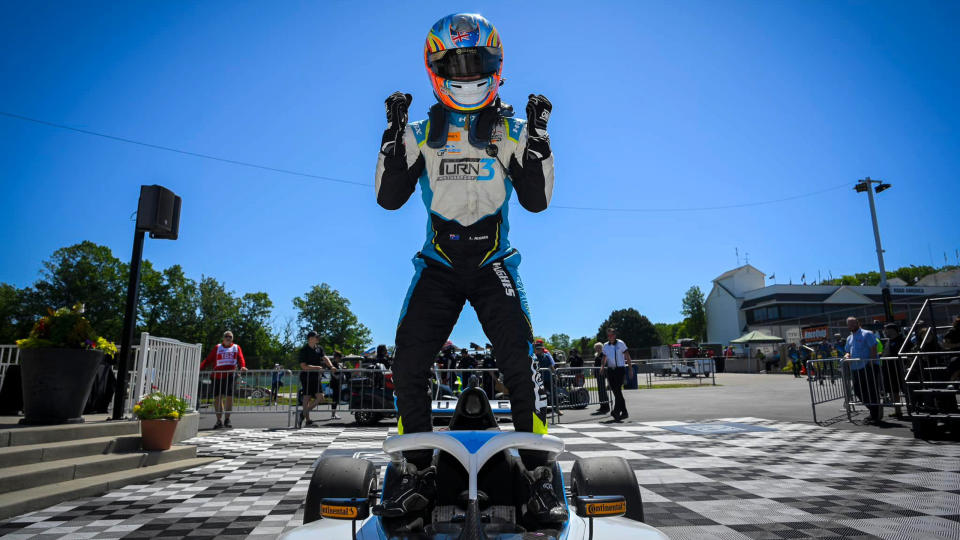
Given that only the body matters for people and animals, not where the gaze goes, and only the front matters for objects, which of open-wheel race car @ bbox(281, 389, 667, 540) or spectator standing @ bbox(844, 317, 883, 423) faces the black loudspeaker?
the spectator standing

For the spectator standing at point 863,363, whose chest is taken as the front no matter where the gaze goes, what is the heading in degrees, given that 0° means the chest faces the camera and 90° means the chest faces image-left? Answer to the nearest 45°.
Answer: approximately 45°

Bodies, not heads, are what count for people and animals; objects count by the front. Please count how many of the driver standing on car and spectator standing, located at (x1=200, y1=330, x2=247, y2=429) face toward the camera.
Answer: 2

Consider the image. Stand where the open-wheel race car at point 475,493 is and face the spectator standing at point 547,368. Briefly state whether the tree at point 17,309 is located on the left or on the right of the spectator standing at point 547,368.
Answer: left

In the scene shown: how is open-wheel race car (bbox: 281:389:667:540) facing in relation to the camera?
toward the camera

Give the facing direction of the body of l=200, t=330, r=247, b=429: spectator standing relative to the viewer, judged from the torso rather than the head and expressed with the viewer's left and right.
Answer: facing the viewer

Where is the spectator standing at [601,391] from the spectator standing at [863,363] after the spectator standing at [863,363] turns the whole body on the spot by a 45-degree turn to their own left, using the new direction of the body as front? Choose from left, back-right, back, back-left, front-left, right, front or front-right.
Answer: right

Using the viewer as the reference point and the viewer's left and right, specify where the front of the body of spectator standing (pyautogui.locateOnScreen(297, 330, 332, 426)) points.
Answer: facing the viewer and to the right of the viewer

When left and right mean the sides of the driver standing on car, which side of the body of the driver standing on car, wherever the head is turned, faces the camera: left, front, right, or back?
front

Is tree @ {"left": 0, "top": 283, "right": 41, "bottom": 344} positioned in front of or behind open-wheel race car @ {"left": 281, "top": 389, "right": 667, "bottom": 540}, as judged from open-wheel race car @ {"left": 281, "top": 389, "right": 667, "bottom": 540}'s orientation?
behind

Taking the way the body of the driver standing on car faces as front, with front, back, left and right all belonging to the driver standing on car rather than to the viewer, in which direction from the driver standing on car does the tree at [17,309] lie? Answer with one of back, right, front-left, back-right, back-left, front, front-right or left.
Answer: back-right
